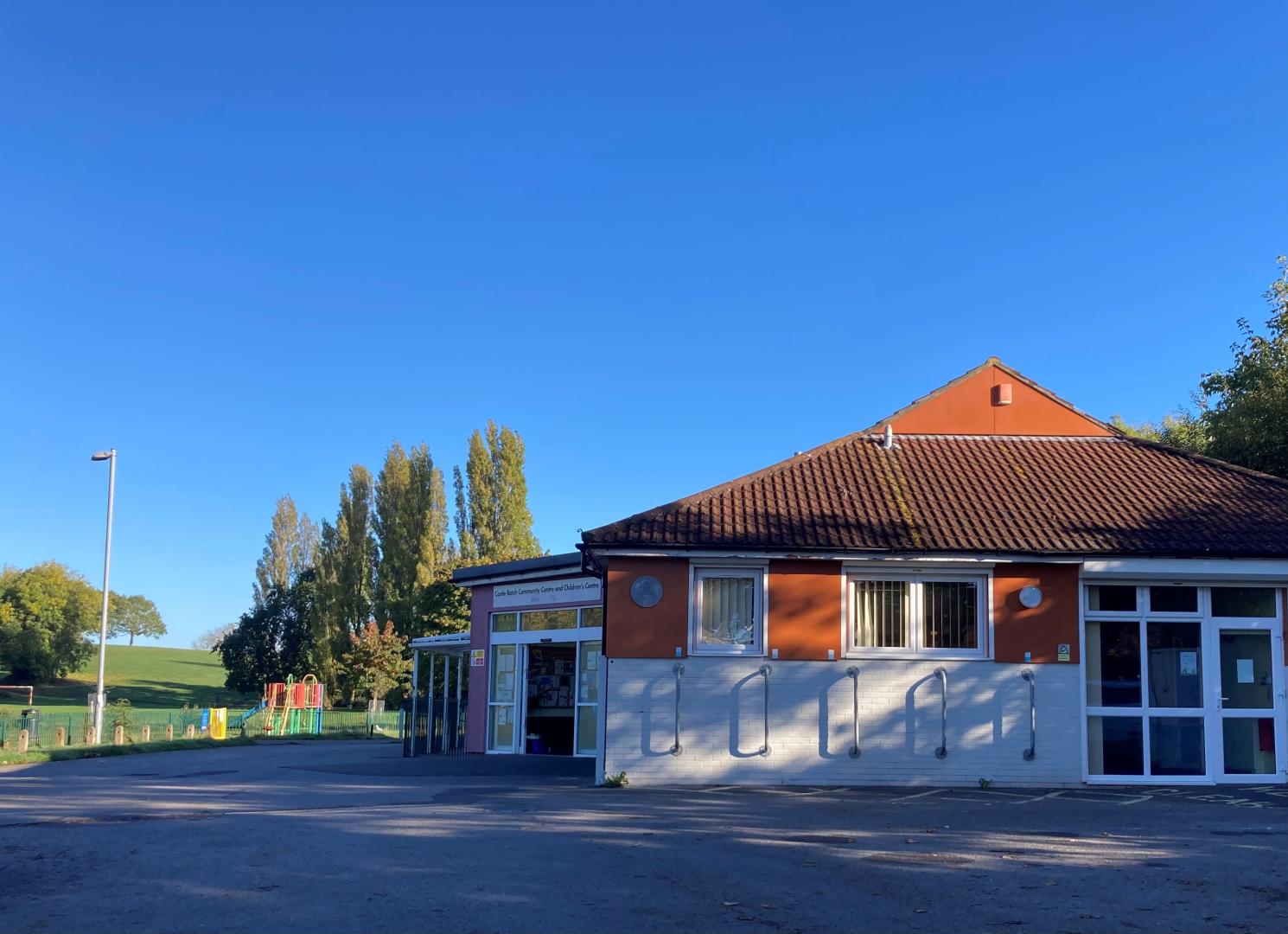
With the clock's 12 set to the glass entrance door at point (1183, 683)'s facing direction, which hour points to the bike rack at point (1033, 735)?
The bike rack is roughly at 2 o'clock from the glass entrance door.

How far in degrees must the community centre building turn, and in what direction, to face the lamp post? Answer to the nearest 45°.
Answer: approximately 135° to its right

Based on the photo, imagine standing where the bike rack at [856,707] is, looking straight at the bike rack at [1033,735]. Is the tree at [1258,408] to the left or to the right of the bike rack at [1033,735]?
left

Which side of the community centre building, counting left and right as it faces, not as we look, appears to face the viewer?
front

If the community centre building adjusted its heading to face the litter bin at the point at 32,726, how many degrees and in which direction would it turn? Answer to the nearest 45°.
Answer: approximately 135° to its right

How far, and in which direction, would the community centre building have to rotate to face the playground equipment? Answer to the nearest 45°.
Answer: approximately 135° to its right

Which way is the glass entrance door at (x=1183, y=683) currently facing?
toward the camera

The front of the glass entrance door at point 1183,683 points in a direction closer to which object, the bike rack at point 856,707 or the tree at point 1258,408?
the bike rack
